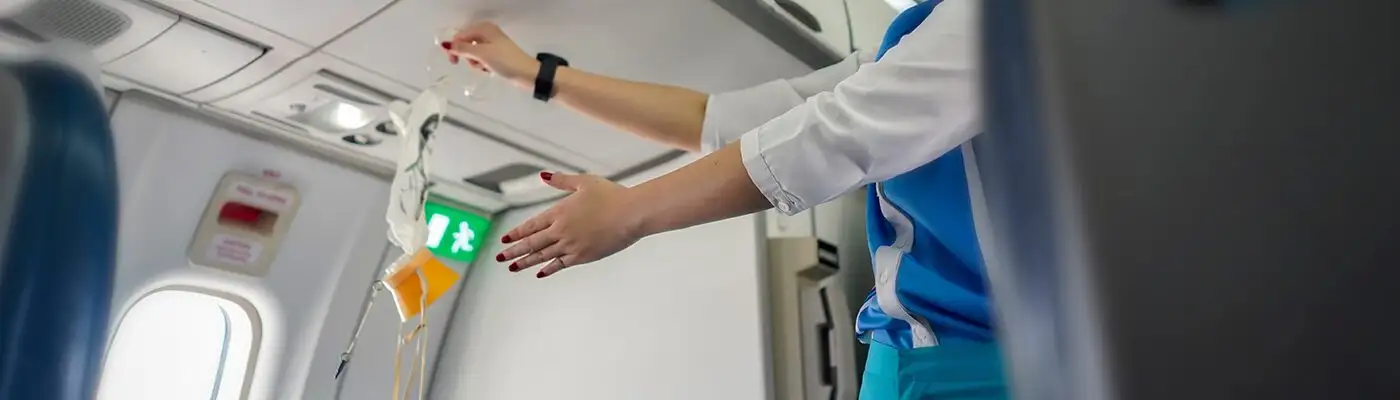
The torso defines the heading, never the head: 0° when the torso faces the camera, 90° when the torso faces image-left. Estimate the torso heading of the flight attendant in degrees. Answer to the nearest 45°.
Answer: approximately 90°

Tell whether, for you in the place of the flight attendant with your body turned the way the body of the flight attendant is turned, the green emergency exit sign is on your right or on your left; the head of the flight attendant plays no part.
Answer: on your right
